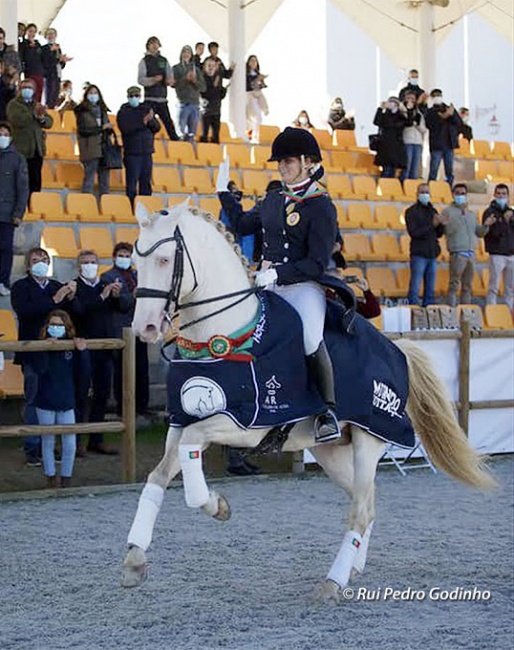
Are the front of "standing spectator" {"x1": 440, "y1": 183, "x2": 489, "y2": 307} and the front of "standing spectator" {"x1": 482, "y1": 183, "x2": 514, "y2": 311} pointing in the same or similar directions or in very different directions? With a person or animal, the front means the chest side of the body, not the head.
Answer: same or similar directions

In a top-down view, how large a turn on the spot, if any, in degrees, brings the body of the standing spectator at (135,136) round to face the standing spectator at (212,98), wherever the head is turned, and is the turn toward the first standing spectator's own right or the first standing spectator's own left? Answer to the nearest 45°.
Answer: approximately 180°

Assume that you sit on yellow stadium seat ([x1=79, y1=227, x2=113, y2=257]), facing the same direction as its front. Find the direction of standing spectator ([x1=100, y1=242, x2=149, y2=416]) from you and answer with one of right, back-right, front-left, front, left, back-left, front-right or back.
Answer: front

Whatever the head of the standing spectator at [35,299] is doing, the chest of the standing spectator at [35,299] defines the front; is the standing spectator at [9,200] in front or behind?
behind

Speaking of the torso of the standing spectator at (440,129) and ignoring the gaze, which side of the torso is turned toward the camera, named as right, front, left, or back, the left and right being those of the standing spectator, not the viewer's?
front

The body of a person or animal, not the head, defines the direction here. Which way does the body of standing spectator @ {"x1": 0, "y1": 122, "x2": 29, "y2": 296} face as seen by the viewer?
toward the camera

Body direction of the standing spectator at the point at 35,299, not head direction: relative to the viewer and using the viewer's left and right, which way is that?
facing the viewer and to the right of the viewer

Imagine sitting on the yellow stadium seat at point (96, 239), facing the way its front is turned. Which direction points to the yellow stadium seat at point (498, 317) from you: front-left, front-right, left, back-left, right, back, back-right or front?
left

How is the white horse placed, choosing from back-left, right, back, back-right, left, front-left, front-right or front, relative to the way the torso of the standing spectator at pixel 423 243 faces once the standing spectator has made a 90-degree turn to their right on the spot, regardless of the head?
left

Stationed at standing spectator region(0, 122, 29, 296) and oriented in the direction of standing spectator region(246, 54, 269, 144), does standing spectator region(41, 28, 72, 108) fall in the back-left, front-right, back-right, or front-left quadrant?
front-left

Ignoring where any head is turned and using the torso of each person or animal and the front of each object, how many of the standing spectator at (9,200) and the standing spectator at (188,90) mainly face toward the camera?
2

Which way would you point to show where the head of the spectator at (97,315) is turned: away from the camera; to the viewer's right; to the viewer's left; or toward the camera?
toward the camera

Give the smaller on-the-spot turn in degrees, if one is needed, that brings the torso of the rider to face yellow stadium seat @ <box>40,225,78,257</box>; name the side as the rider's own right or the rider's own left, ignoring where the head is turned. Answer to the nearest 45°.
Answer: approximately 135° to the rider's own right

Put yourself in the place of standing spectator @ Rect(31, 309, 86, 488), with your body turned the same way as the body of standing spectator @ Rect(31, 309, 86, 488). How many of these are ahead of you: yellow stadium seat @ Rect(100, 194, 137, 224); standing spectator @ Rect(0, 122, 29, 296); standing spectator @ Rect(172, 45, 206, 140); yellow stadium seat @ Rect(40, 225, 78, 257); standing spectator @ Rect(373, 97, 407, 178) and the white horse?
1

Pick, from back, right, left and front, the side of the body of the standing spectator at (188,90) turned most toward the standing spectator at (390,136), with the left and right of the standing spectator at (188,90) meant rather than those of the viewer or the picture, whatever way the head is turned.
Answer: left

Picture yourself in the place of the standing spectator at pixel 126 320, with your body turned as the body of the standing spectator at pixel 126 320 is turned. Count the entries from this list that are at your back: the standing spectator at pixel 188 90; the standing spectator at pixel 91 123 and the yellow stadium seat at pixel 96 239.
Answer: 3

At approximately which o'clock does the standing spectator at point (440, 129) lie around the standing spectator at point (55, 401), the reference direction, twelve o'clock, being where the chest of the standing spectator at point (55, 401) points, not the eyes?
the standing spectator at point (440, 129) is roughly at 7 o'clock from the standing spectator at point (55, 401).

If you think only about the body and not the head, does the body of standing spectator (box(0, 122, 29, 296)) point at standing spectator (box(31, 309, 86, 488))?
yes

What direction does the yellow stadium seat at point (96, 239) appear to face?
toward the camera

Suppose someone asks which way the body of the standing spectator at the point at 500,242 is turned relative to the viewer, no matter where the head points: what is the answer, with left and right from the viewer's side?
facing the viewer

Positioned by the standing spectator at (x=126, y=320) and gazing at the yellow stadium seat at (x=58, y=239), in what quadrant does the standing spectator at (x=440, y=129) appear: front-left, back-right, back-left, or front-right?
front-right
